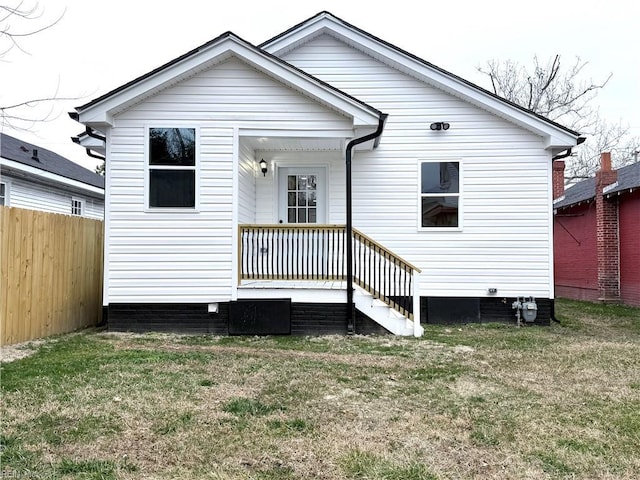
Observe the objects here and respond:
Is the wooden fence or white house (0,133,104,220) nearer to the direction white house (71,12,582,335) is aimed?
the wooden fence

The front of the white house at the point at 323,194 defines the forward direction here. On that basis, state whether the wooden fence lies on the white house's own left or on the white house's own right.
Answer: on the white house's own right

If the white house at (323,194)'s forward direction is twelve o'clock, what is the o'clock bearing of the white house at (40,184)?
the white house at (40,184) is roughly at 4 o'clock from the white house at (323,194).

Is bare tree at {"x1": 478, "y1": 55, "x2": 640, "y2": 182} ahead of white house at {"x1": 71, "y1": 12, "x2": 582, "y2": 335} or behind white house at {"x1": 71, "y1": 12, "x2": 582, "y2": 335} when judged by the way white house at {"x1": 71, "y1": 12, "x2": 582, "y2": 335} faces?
behind

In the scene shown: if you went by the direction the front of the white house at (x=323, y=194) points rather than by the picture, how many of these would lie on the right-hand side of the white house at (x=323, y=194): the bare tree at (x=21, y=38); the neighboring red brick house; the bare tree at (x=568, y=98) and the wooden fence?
2

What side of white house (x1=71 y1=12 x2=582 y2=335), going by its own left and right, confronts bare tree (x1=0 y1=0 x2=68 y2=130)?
right

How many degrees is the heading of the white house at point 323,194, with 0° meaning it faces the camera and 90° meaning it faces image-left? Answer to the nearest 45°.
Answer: approximately 0°
